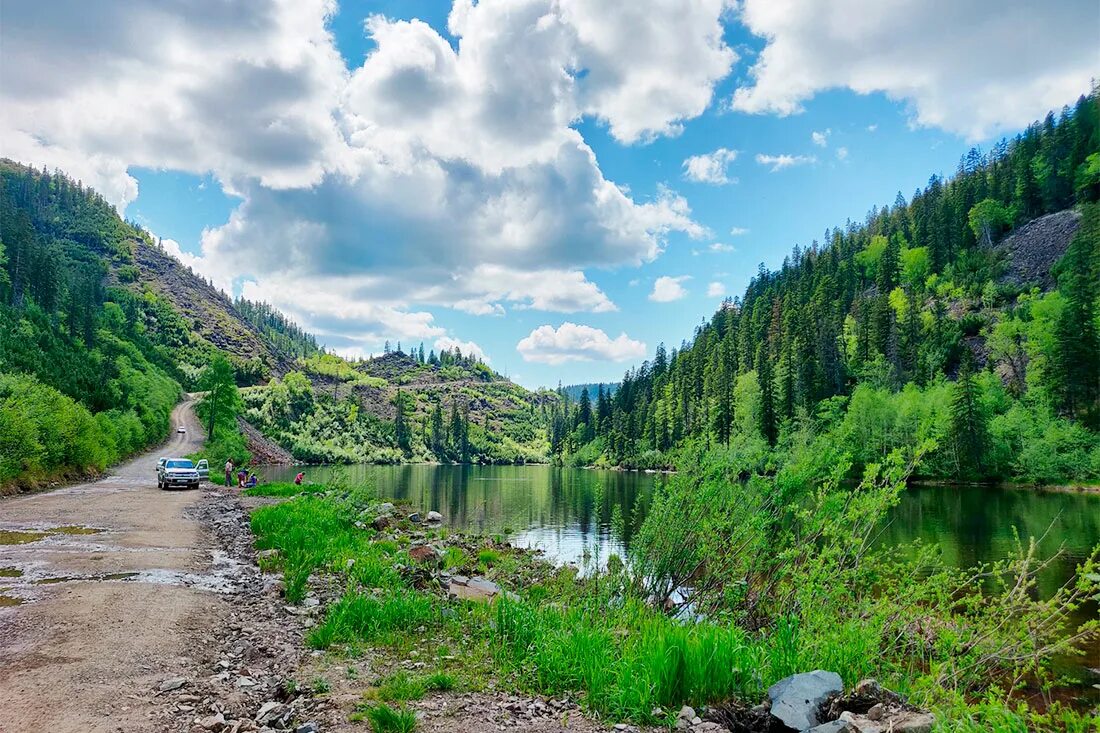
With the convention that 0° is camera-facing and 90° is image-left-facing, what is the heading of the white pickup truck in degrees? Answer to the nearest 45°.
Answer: approximately 0°

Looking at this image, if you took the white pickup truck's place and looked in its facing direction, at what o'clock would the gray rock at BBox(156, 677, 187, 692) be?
The gray rock is roughly at 12 o'clock from the white pickup truck.

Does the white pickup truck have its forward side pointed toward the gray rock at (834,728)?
yes

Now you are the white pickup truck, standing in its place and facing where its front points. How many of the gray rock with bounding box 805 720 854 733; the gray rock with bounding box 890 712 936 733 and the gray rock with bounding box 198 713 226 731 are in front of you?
3

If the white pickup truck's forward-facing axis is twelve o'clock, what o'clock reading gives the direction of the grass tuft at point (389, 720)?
The grass tuft is roughly at 12 o'clock from the white pickup truck.

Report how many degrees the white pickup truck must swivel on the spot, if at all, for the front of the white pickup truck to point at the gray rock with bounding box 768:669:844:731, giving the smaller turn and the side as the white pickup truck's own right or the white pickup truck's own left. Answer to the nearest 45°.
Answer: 0° — it already faces it
